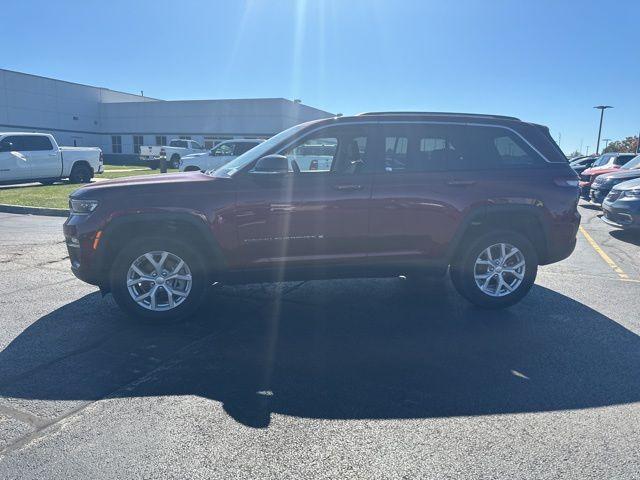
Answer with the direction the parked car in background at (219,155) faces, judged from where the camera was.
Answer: facing to the left of the viewer

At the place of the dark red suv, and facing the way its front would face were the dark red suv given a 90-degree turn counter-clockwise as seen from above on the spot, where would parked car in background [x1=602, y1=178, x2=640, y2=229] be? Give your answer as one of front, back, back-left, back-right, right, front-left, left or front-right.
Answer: back-left

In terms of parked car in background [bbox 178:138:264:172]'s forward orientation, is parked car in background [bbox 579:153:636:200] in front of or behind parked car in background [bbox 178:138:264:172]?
behind

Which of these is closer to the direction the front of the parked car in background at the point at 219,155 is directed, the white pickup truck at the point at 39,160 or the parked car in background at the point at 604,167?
the white pickup truck

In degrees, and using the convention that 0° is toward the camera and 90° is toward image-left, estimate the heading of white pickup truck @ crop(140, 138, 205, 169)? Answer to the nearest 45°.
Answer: approximately 225°

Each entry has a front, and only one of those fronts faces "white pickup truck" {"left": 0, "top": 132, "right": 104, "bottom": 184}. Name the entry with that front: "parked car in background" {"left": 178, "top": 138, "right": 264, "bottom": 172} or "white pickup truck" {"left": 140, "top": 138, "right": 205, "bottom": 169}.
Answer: the parked car in background

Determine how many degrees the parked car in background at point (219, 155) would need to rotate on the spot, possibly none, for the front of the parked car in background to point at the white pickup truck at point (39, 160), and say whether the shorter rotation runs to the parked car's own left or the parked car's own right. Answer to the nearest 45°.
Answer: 0° — it already faces it

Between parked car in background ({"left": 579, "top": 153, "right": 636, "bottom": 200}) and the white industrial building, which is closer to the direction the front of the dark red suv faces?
the white industrial building

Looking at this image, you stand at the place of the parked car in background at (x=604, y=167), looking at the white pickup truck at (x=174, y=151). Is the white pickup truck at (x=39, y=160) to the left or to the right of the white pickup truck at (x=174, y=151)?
left

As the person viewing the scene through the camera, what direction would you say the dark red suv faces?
facing to the left of the viewer

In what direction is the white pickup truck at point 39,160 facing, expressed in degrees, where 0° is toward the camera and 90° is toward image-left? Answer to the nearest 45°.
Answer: approximately 90°

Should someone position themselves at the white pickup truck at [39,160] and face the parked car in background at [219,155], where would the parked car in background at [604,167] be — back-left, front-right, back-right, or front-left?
front-right

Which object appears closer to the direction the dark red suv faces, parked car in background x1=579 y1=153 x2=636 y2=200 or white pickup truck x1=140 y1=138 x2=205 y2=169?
the white pickup truck

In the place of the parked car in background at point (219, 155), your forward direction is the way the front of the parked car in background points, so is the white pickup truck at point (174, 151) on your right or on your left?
on your right
